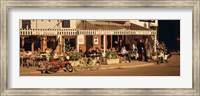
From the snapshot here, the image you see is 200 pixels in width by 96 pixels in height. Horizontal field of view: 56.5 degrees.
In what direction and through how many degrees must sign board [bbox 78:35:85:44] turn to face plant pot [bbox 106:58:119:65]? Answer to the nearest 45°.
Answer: approximately 90° to its left

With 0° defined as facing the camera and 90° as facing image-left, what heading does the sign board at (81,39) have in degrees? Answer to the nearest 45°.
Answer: approximately 0°
